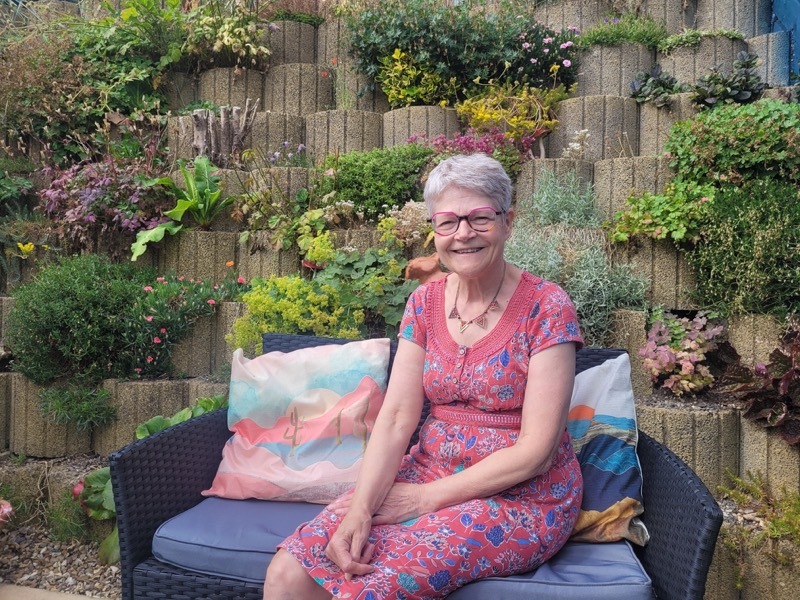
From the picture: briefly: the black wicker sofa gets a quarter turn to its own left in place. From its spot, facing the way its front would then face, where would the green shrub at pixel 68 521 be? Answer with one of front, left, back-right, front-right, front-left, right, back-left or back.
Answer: back-left

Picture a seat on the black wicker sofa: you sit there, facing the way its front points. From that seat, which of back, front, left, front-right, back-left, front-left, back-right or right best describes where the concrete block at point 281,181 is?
back

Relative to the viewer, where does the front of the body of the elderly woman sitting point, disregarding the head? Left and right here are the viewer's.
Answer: facing the viewer and to the left of the viewer

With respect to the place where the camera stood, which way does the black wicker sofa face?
facing the viewer

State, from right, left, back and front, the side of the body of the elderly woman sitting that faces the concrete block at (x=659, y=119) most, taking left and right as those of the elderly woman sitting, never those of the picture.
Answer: back

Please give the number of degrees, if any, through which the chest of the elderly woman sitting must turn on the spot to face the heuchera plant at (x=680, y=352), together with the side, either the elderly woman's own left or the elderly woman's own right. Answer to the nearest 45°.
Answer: approximately 180°

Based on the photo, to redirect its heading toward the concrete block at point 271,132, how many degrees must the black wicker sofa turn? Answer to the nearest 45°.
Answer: approximately 180°

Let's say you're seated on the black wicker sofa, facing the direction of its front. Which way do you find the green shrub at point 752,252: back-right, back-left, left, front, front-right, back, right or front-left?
back-left

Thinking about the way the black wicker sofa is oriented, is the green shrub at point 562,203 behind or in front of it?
behind

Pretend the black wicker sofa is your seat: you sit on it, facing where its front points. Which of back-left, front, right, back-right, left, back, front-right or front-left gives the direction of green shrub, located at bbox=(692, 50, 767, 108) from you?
back-left

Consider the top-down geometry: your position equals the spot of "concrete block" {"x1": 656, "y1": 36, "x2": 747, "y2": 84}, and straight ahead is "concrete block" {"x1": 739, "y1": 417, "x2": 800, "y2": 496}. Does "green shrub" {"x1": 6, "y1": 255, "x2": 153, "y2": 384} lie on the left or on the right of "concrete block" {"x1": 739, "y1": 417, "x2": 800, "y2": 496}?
right

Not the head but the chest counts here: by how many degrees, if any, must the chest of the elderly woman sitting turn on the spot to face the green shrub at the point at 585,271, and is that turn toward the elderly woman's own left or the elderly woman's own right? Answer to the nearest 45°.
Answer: approximately 135° to the elderly woman's own right

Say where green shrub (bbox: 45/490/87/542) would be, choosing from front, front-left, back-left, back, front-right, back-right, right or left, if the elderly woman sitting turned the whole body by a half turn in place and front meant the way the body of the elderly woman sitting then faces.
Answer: left

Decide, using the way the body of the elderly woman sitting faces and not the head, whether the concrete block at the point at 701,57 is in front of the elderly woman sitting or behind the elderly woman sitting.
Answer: behind

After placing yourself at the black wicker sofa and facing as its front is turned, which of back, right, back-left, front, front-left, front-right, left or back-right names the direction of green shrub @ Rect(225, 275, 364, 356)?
back

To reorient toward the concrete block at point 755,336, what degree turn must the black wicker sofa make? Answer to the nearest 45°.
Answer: approximately 135° to its left
